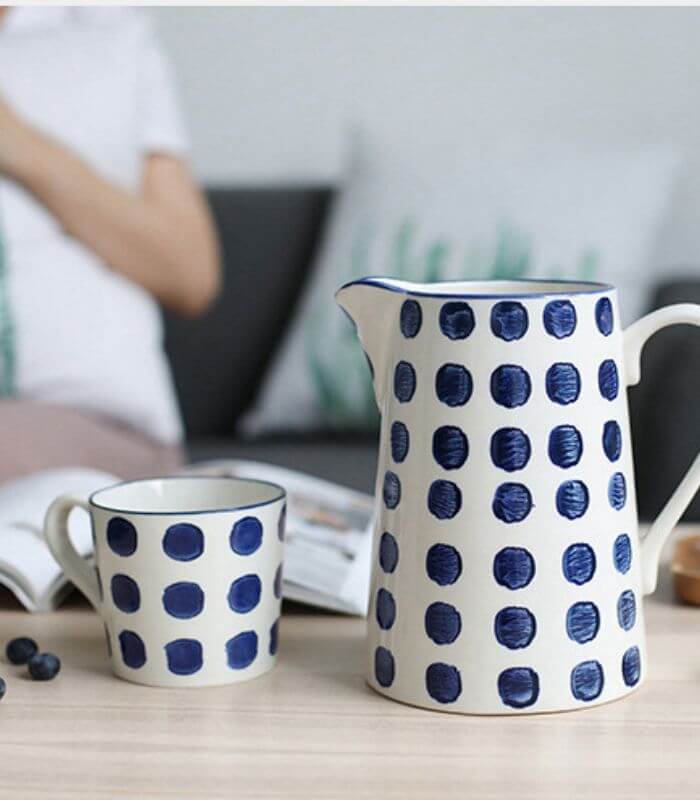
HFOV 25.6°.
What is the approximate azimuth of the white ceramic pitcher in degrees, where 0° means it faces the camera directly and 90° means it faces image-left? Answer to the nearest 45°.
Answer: approximately 90°
